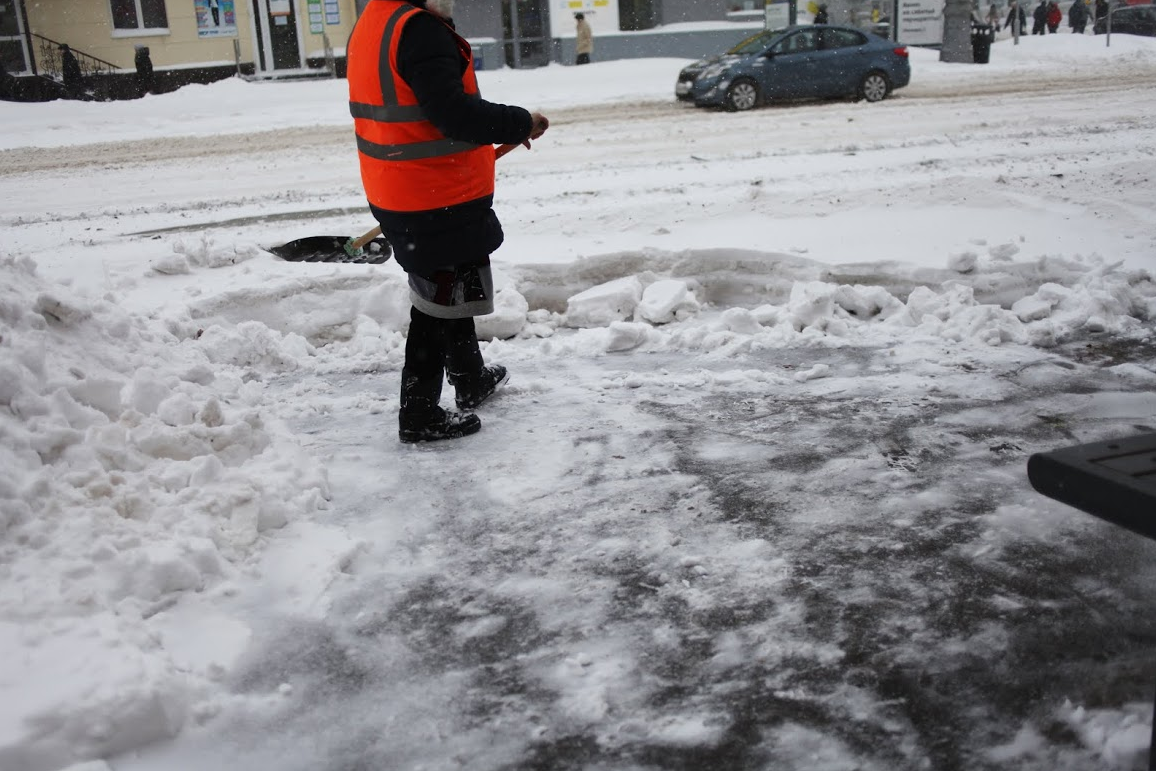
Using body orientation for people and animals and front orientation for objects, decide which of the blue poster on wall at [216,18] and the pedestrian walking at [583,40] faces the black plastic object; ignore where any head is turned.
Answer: the blue poster on wall

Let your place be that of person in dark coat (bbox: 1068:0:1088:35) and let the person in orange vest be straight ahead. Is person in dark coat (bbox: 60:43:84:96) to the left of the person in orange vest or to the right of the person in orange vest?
right

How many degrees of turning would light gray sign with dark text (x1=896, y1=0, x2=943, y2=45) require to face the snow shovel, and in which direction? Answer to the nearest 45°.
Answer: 0° — it already faces it

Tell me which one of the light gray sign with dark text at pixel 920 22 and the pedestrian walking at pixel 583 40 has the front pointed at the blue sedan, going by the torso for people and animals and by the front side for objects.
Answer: the light gray sign with dark text

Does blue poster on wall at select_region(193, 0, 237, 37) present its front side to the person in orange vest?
yes

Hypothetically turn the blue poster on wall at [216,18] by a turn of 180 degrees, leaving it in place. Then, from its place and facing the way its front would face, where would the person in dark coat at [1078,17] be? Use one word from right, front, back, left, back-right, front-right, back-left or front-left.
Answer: right

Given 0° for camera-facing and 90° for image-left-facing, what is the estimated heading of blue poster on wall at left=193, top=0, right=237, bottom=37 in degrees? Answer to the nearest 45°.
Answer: approximately 0°

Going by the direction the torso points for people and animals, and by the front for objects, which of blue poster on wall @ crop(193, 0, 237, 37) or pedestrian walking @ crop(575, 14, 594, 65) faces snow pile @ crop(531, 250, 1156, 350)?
the blue poster on wall

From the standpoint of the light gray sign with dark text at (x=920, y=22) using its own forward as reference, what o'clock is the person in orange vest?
The person in orange vest is roughly at 12 o'clock from the light gray sign with dark text.
